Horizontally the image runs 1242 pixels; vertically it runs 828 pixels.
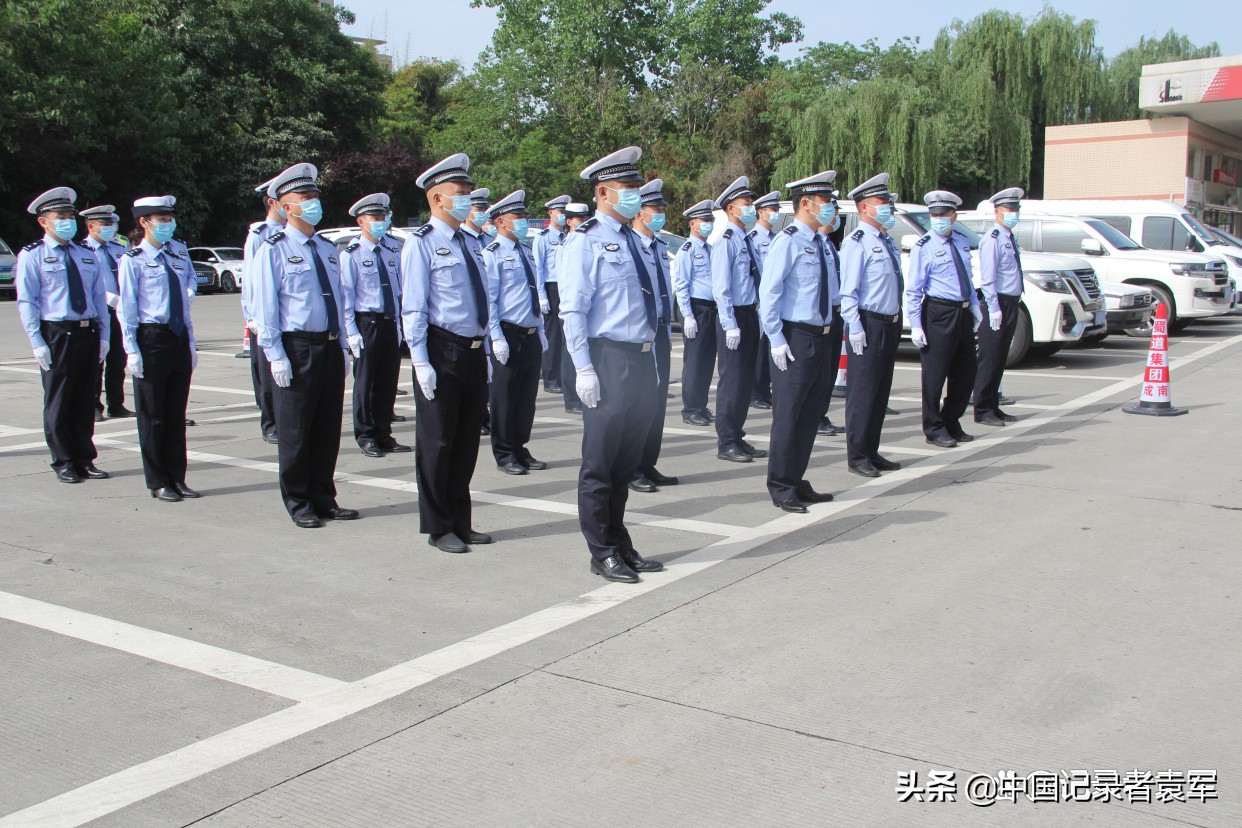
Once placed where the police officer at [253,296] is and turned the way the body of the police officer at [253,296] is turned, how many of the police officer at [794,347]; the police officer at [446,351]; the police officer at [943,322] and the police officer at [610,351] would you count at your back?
0

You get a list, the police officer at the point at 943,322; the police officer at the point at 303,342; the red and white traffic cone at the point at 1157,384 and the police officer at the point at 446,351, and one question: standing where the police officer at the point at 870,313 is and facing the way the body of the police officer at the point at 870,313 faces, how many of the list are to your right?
2

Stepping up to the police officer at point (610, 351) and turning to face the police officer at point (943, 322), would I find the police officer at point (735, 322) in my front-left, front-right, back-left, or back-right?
front-left

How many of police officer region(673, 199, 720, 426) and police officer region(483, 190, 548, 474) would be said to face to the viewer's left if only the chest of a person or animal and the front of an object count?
0

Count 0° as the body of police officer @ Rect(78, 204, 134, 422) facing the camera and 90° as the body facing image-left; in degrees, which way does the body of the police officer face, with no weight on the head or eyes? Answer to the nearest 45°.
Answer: approximately 315°

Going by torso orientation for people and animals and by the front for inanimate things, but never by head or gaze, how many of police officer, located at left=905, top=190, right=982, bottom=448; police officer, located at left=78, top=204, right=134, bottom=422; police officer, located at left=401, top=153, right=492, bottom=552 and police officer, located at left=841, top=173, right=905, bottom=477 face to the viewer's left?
0

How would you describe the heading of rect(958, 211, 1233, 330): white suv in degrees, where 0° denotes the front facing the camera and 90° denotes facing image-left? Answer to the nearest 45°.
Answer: approximately 315°

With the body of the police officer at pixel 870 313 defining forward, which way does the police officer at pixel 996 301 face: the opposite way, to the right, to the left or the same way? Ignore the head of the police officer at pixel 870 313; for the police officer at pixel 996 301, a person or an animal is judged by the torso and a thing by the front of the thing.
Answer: the same way

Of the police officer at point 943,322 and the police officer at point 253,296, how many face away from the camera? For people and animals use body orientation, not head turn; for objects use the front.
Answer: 0

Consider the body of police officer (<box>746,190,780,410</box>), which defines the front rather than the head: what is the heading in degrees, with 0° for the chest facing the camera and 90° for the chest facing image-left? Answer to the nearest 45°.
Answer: approximately 315°

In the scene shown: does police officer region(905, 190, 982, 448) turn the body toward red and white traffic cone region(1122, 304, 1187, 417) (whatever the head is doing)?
no

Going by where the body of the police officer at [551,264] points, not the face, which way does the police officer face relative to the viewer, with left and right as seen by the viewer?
facing the viewer and to the right of the viewer

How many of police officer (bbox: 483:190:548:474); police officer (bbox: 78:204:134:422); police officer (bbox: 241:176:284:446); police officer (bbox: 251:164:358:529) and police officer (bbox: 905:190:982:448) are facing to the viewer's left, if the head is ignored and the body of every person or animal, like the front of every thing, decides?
0

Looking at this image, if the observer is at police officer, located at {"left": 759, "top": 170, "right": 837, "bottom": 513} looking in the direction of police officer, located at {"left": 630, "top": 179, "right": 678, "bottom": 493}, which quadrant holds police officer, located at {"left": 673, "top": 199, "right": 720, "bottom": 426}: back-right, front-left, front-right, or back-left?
front-right

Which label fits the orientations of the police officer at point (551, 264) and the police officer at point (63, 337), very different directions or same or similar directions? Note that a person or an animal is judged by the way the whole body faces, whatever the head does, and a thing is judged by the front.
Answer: same or similar directions
